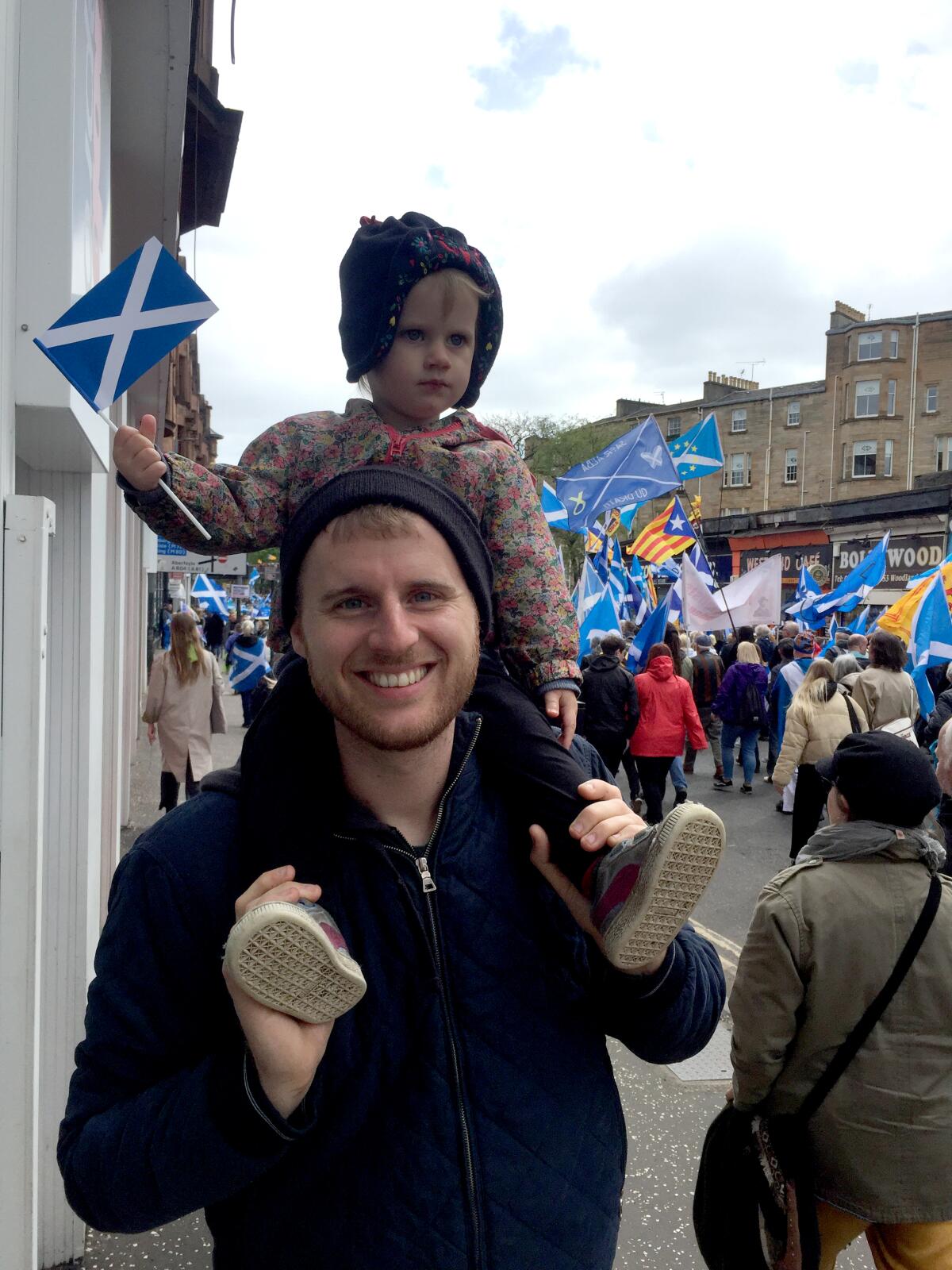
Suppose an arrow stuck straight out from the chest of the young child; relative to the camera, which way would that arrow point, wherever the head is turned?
toward the camera

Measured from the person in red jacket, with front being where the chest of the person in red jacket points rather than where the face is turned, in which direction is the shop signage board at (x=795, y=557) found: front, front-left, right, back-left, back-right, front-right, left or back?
front

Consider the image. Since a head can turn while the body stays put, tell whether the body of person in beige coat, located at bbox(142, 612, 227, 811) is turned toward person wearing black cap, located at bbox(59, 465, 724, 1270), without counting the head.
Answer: no

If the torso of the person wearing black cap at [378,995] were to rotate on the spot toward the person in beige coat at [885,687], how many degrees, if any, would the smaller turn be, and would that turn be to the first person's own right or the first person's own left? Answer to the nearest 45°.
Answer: approximately 135° to the first person's own left

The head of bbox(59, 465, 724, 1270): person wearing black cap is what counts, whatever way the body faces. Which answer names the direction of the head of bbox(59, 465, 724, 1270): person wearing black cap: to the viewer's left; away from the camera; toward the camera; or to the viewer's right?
toward the camera

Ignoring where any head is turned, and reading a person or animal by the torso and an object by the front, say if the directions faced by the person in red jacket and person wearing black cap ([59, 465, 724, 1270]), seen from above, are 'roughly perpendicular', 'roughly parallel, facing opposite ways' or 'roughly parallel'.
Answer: roughly parallel, facing opposite ways

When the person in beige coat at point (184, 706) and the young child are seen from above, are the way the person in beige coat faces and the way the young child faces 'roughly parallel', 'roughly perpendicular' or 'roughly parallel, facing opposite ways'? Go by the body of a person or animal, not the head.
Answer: roughly parallel, facing opposite ways

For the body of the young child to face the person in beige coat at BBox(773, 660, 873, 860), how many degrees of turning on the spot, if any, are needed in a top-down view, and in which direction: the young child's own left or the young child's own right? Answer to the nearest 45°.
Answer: approximately 135° to the young child's own left

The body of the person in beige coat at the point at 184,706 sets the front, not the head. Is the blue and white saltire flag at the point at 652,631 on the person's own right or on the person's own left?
on the person's own right

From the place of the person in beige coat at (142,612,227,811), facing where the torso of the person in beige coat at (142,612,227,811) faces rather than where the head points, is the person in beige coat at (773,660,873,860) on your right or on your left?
on your right

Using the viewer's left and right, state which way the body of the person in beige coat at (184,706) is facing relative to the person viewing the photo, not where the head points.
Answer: facing away from the viewer

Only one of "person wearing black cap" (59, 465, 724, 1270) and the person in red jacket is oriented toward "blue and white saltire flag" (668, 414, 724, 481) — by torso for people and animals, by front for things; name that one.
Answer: the person in red jacket

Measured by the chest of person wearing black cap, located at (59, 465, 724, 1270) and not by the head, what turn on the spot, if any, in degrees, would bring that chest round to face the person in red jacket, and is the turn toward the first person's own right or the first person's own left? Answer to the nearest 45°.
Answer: approximately 180°

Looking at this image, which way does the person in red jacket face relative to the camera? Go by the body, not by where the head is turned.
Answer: away from the camera

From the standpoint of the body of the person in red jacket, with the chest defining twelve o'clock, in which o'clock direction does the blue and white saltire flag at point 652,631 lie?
The blue and white saltire flag is roughly at 12 o'clock from the person in red jacket.

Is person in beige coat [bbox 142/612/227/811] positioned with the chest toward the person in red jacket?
no

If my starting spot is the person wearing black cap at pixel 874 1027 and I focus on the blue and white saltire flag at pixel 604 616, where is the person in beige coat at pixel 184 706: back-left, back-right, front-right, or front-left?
front-left

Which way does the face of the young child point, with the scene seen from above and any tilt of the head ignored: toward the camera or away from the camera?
toward the camera
